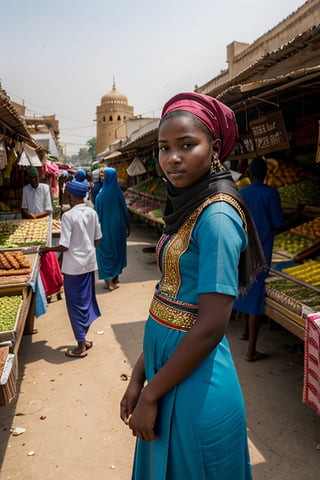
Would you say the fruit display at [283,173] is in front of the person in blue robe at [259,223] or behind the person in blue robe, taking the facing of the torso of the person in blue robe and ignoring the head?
in front

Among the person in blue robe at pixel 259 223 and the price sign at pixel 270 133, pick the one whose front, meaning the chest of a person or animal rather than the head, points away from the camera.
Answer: the person in blue robe

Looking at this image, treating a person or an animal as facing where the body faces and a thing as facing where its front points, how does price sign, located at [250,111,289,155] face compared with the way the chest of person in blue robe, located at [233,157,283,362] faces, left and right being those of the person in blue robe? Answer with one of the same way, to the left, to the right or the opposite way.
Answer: the opposite way

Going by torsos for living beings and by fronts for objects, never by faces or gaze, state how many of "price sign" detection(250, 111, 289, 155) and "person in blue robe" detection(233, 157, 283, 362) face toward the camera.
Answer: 1

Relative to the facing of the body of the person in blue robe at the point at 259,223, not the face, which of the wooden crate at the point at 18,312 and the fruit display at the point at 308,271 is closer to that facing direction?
the fruit display

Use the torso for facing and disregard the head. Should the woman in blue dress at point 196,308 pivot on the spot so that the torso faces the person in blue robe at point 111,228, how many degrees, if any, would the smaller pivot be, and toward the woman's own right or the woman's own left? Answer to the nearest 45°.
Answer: approximately 135° to the woman's own right

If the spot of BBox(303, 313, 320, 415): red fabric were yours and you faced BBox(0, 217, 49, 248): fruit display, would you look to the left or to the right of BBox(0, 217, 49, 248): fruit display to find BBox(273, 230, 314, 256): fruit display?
right

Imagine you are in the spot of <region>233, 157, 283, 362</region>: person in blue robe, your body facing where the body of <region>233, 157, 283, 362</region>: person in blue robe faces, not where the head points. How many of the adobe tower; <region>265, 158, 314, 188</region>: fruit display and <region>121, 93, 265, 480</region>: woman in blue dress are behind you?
1

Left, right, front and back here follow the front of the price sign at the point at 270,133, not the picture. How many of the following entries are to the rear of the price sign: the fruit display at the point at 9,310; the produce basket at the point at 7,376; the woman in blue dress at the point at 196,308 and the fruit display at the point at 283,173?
1

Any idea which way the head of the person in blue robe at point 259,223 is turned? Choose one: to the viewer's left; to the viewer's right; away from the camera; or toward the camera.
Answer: away from the camera

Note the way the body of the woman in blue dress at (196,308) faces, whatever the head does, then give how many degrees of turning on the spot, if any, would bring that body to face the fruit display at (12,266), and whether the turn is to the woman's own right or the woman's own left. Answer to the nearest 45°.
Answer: approximately 90° to the woman's own right

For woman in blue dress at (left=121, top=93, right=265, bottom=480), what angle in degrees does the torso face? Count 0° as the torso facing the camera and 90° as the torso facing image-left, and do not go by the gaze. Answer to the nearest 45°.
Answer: approximately 45°

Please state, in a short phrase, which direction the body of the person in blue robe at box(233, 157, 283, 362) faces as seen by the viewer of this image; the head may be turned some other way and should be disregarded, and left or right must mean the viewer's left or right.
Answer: facing away from the viewer

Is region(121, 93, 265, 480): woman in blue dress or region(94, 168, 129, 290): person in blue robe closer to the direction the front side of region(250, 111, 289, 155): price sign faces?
the woman in blue dress
